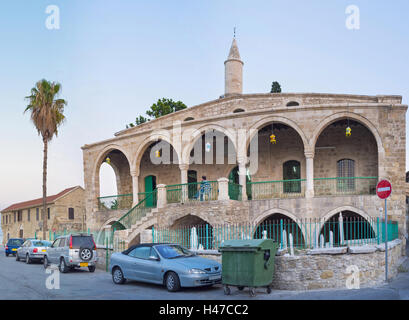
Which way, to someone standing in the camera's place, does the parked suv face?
facing away from the viewer and to the left of the viewer

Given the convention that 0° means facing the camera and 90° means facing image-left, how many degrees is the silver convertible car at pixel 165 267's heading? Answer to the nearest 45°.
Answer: approximately 315°

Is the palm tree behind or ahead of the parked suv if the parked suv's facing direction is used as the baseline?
ahead

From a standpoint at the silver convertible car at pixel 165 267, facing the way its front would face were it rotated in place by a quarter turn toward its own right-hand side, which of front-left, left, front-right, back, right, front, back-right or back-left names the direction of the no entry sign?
back-left

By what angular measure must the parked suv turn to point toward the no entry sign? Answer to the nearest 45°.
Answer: approximately 180°

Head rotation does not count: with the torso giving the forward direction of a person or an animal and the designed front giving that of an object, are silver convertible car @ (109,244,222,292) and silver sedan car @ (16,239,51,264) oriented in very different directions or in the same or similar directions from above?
very different directions

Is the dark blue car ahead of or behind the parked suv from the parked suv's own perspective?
ahead

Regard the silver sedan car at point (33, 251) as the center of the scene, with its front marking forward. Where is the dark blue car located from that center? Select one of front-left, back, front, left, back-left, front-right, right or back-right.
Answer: front-right
